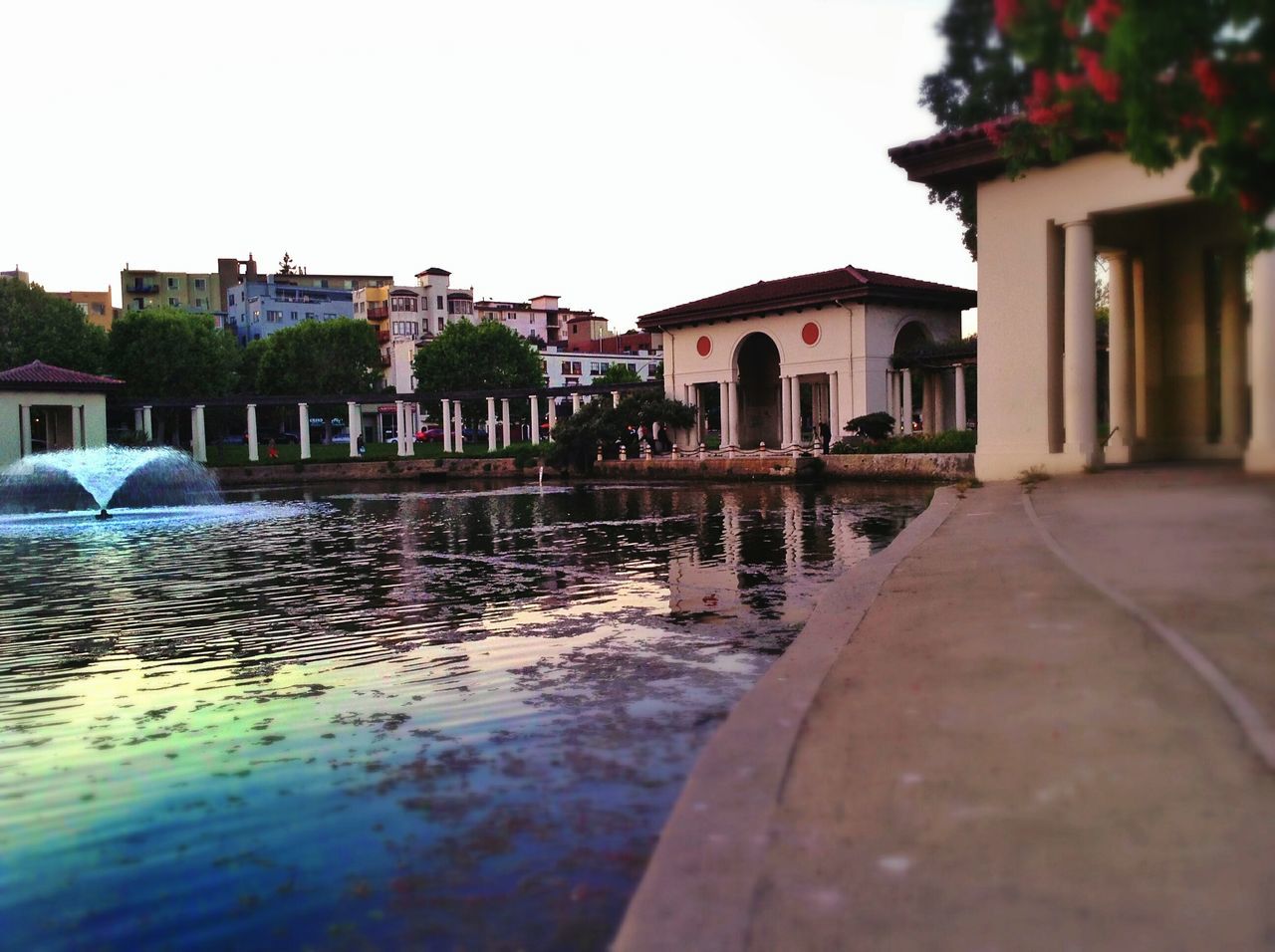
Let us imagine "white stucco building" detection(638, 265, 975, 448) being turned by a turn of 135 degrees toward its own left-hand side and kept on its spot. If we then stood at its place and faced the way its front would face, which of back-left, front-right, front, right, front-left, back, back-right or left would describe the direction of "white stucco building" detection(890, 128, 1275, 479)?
right

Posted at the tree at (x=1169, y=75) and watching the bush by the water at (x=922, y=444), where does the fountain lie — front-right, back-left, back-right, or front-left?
front-left

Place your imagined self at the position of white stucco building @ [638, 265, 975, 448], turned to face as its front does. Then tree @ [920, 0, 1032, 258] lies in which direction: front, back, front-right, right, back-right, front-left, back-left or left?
front-left

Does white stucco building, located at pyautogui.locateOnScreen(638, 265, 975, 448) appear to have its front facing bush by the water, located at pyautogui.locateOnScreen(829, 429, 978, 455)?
no

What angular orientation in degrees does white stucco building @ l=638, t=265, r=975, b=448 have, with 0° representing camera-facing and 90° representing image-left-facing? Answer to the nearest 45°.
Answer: approximately 45°

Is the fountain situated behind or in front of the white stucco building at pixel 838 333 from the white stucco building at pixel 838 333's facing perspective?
in front

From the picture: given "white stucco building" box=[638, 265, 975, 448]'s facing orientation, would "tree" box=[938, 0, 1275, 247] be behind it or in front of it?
in front

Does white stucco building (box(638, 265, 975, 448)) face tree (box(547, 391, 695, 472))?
no
